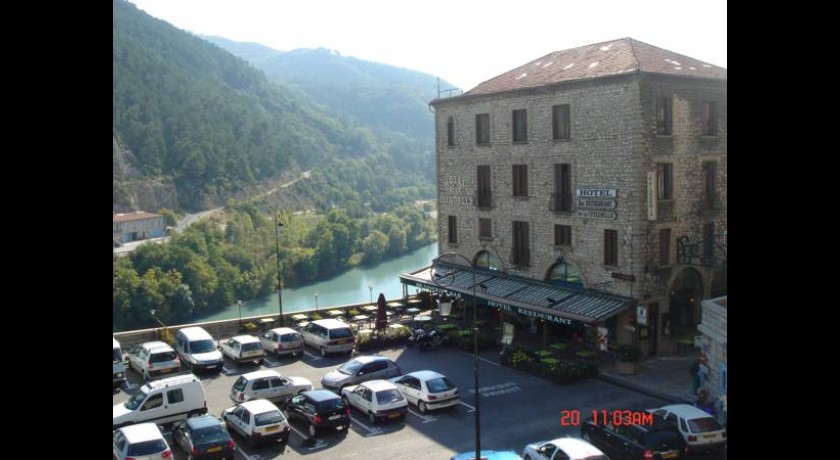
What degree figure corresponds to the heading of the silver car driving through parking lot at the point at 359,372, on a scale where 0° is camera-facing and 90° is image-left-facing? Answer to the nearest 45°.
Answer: approximately 45°

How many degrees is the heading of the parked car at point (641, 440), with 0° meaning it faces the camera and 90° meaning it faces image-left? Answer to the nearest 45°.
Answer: approximately 135°

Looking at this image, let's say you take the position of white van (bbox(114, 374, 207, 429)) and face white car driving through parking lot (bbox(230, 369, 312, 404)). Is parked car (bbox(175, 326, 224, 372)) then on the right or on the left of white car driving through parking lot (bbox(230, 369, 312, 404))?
left

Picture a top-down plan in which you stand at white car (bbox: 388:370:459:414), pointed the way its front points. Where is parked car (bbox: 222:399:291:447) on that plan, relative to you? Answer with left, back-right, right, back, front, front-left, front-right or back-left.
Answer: left

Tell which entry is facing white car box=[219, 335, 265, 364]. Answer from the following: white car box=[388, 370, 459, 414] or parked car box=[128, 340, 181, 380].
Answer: white car box=[388, 370, 459, 414]
